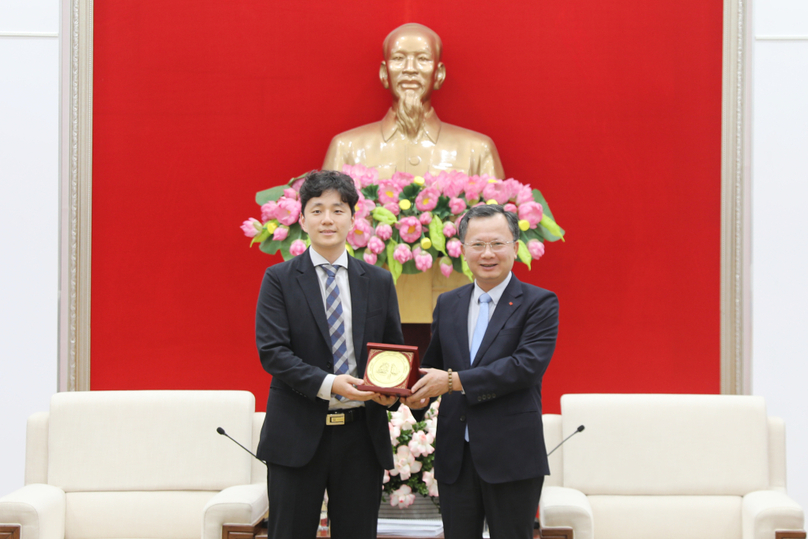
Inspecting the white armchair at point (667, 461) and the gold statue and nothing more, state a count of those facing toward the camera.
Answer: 2

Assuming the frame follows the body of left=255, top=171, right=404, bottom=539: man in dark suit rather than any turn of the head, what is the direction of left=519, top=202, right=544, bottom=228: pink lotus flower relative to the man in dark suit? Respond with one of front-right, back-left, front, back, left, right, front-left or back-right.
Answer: back-left

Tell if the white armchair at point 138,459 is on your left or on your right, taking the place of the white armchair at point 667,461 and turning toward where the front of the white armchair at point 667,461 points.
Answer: on your right

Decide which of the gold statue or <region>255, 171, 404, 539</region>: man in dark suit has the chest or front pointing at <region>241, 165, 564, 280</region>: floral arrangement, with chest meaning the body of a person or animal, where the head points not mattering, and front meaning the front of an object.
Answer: the gold statue

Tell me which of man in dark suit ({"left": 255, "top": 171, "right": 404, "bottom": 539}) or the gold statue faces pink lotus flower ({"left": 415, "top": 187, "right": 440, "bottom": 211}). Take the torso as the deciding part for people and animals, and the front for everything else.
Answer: the gold statue

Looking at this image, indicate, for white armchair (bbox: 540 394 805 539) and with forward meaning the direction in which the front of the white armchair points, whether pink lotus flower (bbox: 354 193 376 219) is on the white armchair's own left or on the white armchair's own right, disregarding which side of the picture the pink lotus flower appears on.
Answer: on the white armchair's own right

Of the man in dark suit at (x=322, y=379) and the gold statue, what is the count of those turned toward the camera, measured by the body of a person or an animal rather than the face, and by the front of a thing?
2

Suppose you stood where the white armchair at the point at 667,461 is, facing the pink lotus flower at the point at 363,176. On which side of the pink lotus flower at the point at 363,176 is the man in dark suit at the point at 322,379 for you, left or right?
left

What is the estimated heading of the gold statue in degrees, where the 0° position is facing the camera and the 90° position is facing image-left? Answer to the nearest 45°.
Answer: approximately 0°
